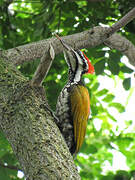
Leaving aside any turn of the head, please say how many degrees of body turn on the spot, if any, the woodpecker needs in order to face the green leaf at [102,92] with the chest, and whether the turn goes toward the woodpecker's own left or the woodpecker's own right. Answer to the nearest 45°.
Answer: approximately 90° to the woodpecker's own right

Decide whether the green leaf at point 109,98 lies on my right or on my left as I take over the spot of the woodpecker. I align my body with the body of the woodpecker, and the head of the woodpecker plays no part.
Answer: on my right

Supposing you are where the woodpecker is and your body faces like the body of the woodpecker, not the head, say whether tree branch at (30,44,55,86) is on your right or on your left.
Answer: on your left

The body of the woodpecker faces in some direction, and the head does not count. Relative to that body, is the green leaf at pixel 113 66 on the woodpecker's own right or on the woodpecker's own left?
on the woodpecker's own right

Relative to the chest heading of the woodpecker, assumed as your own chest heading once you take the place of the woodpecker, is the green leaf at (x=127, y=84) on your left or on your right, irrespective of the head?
on your right

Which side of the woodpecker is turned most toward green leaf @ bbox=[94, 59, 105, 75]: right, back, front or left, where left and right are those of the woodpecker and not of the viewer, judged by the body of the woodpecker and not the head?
right

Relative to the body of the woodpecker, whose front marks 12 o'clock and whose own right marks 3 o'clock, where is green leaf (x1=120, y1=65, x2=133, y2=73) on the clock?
The green leaf is roughly at 4 o'clock from the woodpecker.
